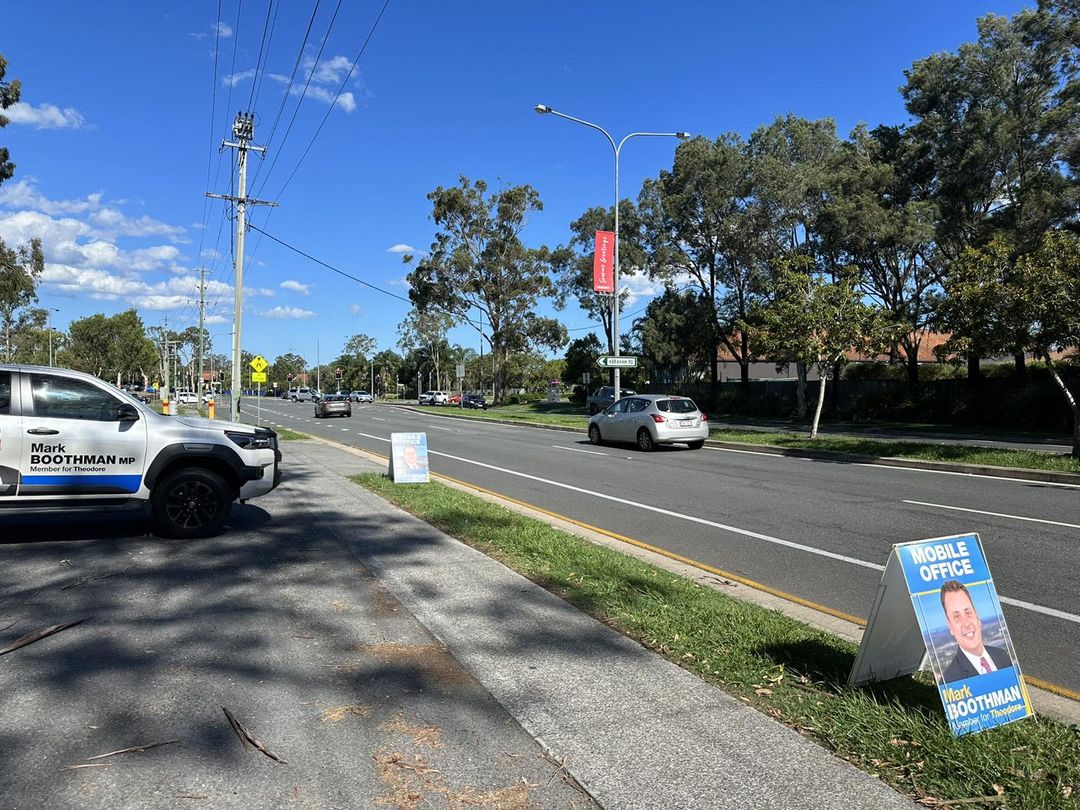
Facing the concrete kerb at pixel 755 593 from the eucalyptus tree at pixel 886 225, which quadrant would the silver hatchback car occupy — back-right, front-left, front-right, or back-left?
front-right

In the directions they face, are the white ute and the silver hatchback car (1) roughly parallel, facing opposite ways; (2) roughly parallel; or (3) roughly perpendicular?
roughly perpendicular

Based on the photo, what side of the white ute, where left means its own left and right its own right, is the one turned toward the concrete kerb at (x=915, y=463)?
front

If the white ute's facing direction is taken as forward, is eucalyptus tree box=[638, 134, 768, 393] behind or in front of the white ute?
in front

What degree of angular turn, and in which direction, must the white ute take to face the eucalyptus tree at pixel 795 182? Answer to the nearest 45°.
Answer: approximately 45° to its left

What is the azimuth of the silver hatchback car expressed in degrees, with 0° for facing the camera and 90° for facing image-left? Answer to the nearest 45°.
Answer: approximately 135°

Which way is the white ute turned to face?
to the viewer's right

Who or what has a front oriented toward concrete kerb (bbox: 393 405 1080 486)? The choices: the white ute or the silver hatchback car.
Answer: the white ute

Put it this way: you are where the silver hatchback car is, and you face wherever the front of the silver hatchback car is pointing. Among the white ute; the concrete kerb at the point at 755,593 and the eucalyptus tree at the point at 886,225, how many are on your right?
1

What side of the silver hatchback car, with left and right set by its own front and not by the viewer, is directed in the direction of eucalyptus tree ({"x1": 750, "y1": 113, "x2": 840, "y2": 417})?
right

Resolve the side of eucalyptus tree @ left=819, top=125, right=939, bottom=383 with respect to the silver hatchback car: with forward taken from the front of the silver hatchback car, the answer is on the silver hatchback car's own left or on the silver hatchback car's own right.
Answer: on the silver hatchback car's own right

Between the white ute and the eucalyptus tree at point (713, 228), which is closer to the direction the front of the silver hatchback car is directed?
the eucalyptus tree

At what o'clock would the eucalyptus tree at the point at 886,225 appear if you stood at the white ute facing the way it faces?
The eucalyptus tree is roughly at 11 o'clock from the white ute.

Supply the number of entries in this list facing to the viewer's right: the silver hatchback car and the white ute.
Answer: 1

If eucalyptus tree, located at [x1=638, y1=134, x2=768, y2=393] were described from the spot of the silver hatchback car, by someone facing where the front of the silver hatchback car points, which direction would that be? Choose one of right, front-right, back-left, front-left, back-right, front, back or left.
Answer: front-right

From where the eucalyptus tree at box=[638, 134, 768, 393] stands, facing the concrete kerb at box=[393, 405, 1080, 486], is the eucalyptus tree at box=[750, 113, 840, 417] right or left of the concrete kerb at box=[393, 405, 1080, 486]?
left
